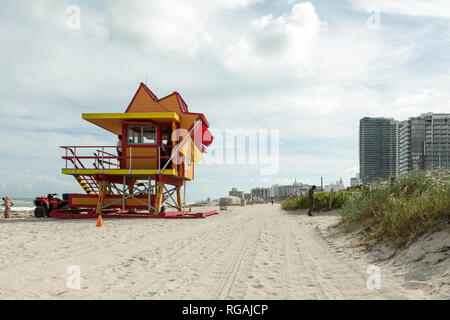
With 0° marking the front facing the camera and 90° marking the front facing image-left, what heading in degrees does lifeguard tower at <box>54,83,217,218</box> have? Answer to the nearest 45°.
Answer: approximately 90°

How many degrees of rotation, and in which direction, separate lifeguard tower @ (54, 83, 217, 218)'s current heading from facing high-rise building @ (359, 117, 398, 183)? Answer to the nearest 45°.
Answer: approximately 135° to its right

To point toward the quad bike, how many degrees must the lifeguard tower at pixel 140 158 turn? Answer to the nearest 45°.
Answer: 0° — it already faces it

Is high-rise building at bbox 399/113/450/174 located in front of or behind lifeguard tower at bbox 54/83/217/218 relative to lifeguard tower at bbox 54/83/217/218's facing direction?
behind
